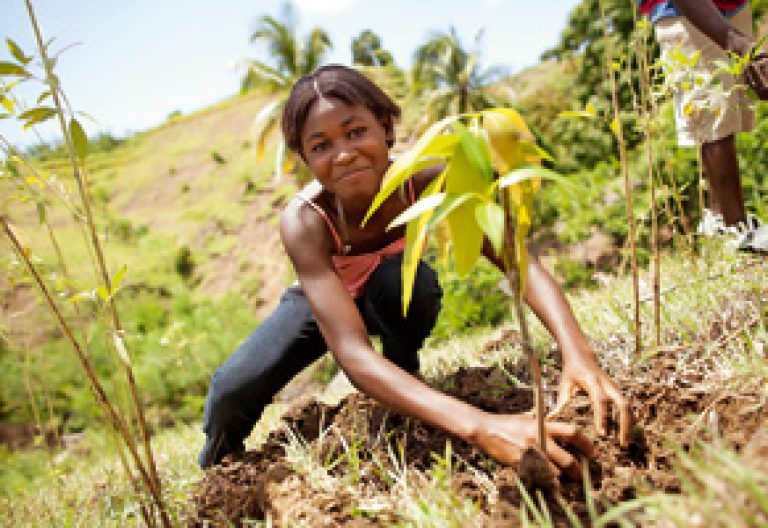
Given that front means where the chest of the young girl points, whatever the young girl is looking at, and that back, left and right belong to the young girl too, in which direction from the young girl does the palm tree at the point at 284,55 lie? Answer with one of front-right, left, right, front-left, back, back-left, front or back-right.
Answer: back-left

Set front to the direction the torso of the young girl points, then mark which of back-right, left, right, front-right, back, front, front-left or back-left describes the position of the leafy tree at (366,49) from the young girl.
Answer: back-left

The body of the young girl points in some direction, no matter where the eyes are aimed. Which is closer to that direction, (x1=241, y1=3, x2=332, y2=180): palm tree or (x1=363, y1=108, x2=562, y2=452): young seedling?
the young seedling

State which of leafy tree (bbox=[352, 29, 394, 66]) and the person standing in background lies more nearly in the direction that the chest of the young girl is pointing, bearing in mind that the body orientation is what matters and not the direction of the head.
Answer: the person standing in background

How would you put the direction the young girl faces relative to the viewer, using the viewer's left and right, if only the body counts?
facing the viewer and to the right of the viewer

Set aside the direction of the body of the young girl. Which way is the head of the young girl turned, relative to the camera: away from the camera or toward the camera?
toward the camera

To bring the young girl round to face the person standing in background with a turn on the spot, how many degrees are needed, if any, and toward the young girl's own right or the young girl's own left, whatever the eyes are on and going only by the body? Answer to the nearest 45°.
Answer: approximately 90° to the young girl's own left

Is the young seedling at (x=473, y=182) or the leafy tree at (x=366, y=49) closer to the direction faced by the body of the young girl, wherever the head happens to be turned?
the young seedling

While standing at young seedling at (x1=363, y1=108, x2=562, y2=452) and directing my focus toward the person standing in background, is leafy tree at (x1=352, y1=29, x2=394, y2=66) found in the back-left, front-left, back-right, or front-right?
front-left

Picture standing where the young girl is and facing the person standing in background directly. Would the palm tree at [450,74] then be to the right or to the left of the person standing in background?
left

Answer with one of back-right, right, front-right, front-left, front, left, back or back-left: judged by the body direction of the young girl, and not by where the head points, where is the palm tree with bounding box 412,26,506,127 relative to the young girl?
back-left
